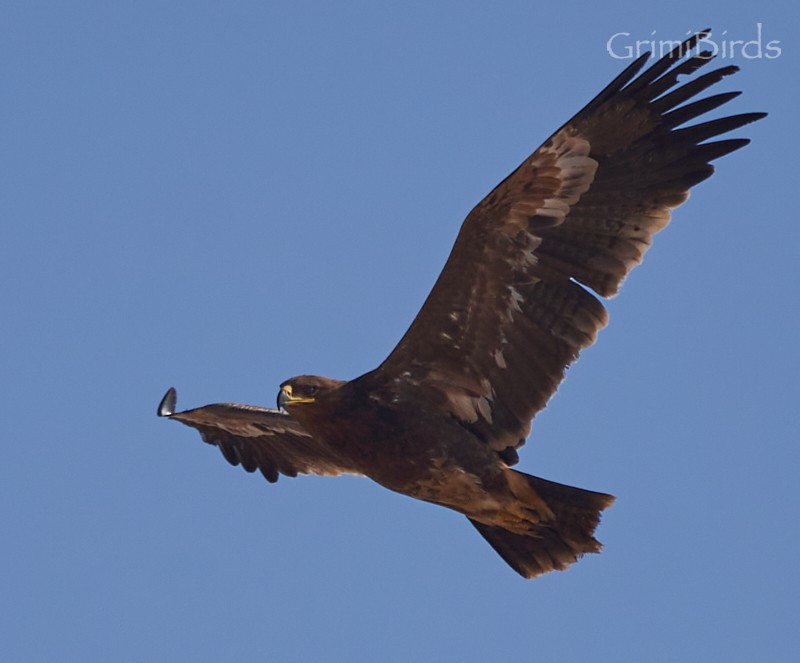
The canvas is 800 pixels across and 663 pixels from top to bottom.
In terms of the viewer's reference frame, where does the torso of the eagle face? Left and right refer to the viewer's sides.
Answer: facing the viewer and to the left of the viewer
